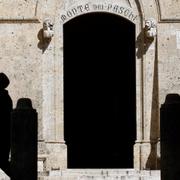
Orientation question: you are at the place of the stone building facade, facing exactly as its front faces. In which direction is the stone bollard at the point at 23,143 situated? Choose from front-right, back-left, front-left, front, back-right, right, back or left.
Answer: front

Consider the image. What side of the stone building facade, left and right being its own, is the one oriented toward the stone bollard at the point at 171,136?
front

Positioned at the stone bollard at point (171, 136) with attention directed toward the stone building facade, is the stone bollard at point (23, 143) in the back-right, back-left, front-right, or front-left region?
front-left

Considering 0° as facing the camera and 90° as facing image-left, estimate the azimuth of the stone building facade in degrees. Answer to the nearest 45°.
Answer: approximately 0°
